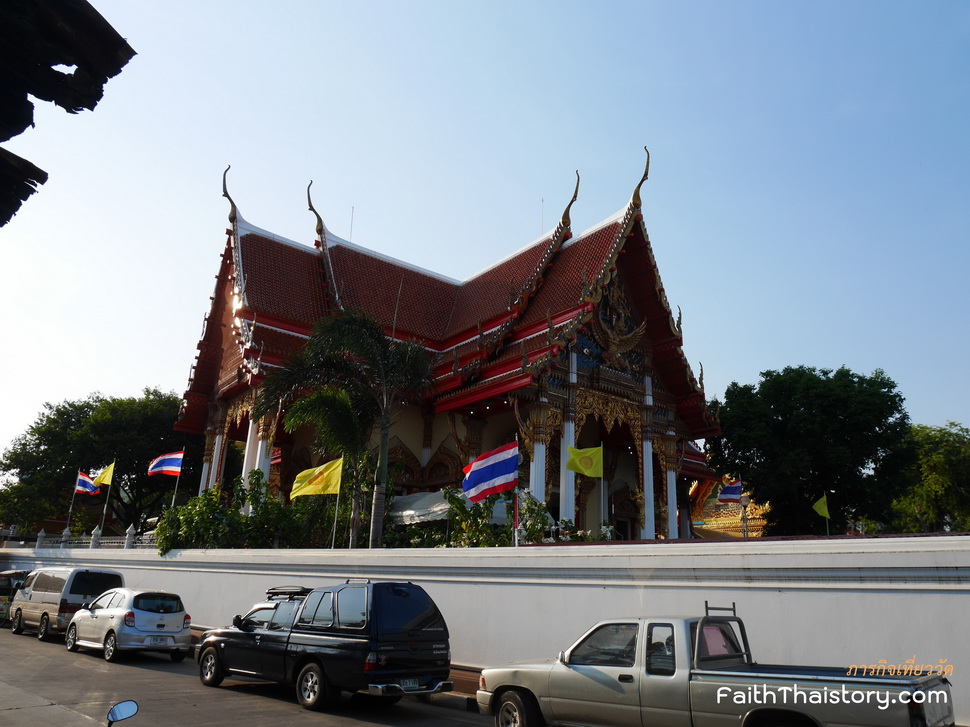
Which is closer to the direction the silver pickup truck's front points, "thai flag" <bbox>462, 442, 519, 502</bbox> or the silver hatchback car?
the silver hatchback car

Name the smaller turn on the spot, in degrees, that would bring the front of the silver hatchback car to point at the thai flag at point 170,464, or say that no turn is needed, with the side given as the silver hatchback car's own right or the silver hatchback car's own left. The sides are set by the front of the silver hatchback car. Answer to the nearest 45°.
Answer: approximately 45° to the silver hatchback car's own right

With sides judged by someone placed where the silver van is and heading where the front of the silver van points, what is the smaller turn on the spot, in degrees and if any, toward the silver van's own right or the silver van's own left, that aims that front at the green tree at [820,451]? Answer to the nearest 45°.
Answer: approximately 135° to the silver van's own right

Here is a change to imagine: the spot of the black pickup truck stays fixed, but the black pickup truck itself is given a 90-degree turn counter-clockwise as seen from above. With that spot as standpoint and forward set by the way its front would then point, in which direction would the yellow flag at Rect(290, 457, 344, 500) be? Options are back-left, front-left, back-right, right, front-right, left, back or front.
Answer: back-right

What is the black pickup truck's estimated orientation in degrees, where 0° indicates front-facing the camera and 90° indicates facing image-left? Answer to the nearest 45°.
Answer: approximately 135°

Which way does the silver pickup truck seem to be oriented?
to the viewer's left

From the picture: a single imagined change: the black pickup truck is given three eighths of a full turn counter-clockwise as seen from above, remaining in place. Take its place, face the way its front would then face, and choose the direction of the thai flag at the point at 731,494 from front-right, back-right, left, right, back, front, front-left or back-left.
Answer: back-left

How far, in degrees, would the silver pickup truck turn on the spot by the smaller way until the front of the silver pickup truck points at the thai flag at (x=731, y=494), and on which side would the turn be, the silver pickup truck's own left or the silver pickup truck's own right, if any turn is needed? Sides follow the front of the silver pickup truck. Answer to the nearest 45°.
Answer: approximately 90° to the silver pickup truck's own right

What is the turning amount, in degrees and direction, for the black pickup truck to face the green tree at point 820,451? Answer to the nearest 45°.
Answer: approximately 90° to its right

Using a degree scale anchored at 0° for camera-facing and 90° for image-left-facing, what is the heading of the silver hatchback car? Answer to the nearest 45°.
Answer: approximately 135°

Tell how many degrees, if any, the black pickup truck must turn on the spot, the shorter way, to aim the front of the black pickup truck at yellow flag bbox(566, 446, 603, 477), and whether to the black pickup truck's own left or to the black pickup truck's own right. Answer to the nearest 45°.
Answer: approximately 90° to the black pickup truck's own right

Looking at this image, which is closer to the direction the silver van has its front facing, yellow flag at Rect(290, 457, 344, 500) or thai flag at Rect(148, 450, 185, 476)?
the thai flag

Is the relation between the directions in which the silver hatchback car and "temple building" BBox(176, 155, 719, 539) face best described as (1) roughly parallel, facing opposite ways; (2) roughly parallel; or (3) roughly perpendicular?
roughly parallel, facing opposite ways

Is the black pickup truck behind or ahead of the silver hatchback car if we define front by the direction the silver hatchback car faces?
behind
